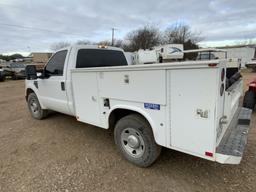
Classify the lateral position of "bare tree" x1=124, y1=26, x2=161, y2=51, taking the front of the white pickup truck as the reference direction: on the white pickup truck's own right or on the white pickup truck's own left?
on the white pickup truck's own right

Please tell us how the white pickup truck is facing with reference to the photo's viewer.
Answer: facing away from the viewer and to the left of the viewer
